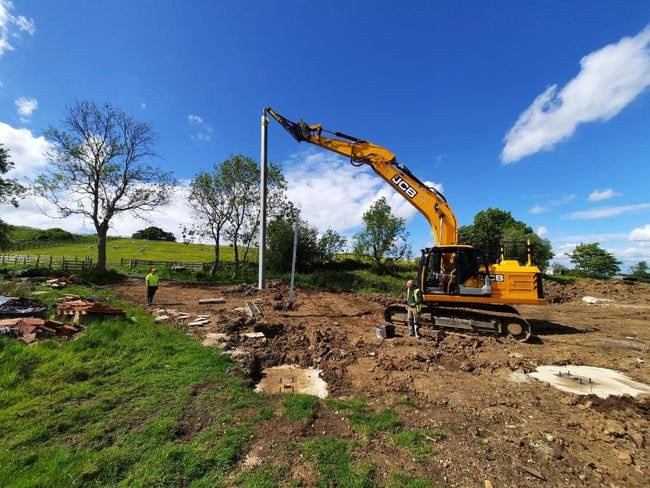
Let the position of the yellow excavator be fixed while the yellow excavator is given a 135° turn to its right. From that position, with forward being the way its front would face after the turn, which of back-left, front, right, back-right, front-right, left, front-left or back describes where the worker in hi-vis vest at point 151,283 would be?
back-left

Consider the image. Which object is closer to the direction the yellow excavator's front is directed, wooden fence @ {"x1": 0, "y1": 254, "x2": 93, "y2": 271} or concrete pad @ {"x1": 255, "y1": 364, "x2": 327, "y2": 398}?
the wooden fence

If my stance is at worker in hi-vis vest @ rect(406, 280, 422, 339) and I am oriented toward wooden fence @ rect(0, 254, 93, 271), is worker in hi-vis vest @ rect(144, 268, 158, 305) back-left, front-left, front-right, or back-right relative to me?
front-left

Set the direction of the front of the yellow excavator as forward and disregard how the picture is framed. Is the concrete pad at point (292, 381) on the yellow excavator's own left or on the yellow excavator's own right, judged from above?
on the yellow excavator's own left

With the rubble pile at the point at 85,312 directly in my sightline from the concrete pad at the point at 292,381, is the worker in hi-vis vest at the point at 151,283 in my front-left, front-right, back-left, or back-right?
front-right

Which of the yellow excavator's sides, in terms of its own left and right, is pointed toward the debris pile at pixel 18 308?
front

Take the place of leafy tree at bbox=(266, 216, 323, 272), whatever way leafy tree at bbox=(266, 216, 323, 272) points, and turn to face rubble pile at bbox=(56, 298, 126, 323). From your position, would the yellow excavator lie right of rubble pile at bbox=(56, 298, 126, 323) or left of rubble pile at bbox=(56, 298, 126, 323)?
left

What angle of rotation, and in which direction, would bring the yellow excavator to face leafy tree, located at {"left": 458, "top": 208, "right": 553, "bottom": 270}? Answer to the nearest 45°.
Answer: approximately 90° to its right

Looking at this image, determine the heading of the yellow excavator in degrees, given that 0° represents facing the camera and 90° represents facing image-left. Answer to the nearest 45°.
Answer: approximately 90°

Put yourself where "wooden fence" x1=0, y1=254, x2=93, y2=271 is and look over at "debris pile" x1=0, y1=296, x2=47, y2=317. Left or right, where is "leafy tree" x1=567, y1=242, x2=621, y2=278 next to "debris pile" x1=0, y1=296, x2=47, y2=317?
left

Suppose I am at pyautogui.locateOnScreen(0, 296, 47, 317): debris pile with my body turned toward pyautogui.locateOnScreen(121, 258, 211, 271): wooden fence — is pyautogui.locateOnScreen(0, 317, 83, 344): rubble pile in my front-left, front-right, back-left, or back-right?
back-right

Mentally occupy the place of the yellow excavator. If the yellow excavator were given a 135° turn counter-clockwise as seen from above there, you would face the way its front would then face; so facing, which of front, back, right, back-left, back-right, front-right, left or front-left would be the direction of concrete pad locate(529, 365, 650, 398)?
front

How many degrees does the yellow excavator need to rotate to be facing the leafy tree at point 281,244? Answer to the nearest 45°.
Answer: approximately 45° to its right

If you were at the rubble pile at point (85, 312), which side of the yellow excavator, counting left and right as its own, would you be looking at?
front

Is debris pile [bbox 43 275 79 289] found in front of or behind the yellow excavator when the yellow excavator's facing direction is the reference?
in front

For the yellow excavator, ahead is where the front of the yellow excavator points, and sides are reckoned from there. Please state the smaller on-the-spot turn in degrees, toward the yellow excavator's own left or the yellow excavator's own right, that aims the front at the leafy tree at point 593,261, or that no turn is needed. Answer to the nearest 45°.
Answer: approximately 135° to the yellow excavator's own right
